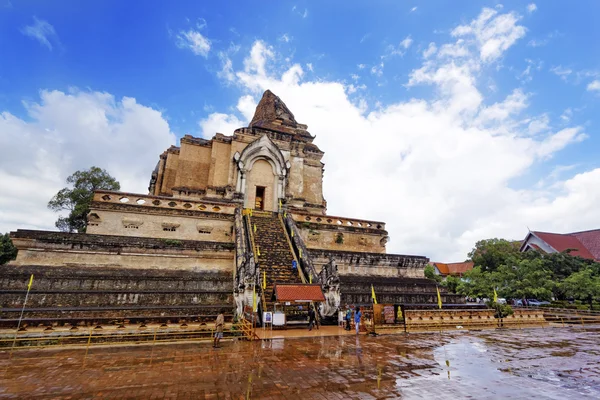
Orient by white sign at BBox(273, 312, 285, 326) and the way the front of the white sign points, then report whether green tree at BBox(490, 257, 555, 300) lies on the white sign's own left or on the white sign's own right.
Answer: on the white sign's own left

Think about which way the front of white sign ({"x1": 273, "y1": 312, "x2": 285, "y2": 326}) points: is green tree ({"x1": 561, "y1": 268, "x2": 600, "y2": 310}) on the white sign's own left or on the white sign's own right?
on the white sign's own left

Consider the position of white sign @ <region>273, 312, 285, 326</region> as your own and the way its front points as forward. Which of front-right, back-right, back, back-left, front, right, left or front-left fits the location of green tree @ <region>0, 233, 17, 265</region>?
back-right

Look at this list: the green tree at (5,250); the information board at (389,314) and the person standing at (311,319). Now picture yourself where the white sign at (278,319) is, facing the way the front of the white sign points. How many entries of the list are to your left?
2

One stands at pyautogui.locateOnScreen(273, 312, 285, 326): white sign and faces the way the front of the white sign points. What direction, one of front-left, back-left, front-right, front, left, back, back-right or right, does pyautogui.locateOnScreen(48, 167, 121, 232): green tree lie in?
back-right

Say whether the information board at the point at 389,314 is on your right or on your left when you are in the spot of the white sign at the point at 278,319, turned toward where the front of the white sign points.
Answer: on your left

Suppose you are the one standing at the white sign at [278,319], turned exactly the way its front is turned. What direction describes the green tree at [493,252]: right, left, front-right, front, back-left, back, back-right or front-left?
back-left

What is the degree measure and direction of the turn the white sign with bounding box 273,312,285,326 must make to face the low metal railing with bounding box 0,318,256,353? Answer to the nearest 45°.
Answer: approximately 90° to its right

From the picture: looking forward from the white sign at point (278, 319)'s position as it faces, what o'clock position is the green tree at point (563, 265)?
The green tree is roughly at 8 o'clock from the white sign.

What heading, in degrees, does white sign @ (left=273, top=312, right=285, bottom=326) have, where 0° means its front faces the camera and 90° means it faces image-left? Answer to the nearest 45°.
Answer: approximately 0°

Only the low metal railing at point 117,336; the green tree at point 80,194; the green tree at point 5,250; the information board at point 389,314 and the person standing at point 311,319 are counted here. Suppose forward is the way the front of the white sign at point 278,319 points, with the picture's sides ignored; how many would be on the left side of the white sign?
2

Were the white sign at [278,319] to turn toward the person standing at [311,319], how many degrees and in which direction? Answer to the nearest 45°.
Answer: approximately 90° to its left
